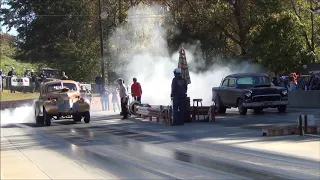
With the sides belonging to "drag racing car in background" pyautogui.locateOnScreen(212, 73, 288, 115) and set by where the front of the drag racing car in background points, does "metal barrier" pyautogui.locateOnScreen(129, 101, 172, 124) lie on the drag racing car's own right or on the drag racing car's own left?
on the drag racing car's own right

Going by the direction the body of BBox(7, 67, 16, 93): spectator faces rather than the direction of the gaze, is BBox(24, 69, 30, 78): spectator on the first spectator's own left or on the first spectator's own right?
on the first spectator's own left

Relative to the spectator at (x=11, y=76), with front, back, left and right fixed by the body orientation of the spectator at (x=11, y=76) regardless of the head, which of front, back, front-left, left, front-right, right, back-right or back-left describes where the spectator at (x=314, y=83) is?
front-left

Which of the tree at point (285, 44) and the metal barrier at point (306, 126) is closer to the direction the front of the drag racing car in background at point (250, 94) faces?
the metal barrier

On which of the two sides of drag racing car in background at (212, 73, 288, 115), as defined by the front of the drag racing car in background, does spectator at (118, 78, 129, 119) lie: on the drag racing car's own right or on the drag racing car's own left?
on the drag racing car's own right

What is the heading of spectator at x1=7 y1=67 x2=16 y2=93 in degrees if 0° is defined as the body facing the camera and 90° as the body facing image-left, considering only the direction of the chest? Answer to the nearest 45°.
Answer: approximately 270°

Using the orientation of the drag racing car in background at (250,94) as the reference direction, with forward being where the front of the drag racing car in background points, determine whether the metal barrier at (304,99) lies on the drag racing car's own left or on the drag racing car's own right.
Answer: on the drag racing car's own left
